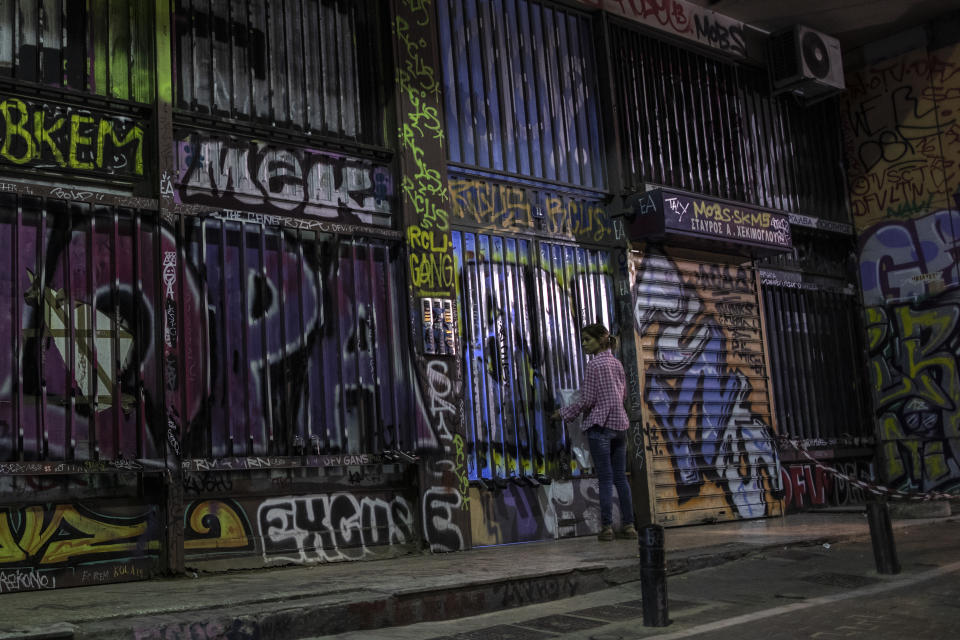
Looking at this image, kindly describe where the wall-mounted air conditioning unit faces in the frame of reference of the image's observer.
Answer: facing the viewer and to the right of the viewer

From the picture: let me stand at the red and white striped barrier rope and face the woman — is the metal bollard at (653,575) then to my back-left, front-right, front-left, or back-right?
front-left

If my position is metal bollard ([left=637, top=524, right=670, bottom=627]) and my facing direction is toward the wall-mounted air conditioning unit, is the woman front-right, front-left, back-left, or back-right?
front-left

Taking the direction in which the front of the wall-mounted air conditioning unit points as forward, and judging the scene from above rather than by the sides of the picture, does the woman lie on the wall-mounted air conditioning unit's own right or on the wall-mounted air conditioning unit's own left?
on the wall-mounted air conditioning unit's own right

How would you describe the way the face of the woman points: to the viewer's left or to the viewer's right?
to the viewer's left

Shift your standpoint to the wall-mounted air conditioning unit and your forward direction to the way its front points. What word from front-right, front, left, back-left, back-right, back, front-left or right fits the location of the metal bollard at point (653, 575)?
front-right
